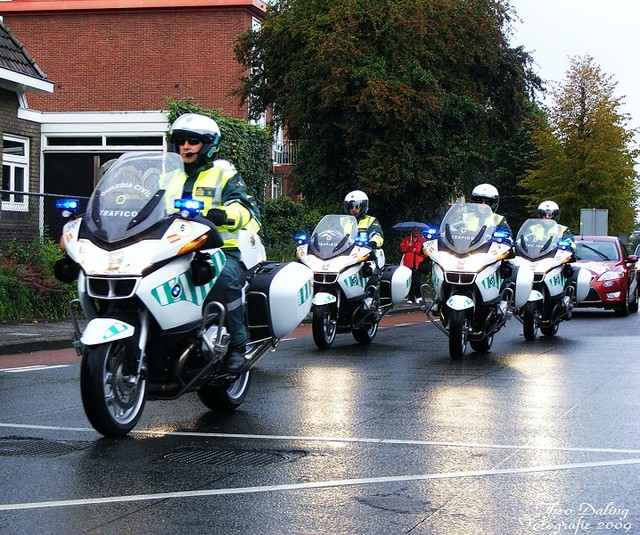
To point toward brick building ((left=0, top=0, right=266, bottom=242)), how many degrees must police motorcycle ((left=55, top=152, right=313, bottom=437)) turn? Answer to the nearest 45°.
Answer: approximately 135° to its right

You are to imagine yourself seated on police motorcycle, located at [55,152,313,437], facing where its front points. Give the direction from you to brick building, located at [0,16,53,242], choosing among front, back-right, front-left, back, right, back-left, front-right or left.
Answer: back-right

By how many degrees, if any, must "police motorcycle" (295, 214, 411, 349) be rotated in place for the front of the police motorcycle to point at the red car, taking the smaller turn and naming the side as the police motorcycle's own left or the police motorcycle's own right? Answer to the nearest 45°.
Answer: approximately 180°

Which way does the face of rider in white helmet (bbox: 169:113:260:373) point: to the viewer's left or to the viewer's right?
to the viewer's left

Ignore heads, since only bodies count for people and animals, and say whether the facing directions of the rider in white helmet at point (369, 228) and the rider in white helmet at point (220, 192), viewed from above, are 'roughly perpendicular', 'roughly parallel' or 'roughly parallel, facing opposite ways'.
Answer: roughly parallel

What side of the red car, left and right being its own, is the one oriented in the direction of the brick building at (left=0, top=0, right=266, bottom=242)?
right

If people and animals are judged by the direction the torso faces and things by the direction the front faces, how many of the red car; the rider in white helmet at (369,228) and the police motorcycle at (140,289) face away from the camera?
0

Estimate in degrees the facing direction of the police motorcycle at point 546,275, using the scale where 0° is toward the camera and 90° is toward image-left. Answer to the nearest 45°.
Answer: approximately 45°

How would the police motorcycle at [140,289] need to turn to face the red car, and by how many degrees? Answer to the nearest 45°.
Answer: approximately 180°

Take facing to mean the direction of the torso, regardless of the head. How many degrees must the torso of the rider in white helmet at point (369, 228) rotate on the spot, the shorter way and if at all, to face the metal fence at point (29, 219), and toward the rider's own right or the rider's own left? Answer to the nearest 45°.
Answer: approximately 90° to the rider's own right

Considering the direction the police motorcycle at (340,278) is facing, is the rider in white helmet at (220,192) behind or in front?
in front

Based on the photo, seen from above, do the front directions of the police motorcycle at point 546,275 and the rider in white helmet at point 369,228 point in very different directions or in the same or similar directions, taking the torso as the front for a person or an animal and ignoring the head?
same or similar directions

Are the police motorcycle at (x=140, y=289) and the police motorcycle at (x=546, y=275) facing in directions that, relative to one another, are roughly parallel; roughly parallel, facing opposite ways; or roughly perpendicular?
roughly parallel

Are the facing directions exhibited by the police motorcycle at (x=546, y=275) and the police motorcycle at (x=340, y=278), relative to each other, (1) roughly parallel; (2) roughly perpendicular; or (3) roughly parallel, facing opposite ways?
roughly parallel

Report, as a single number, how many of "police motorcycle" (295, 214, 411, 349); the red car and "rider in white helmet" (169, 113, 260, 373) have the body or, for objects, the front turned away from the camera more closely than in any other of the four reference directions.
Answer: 0

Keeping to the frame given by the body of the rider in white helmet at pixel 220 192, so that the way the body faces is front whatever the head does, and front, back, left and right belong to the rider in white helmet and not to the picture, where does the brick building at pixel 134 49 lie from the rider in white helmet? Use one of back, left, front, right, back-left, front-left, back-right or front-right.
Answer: back-right
